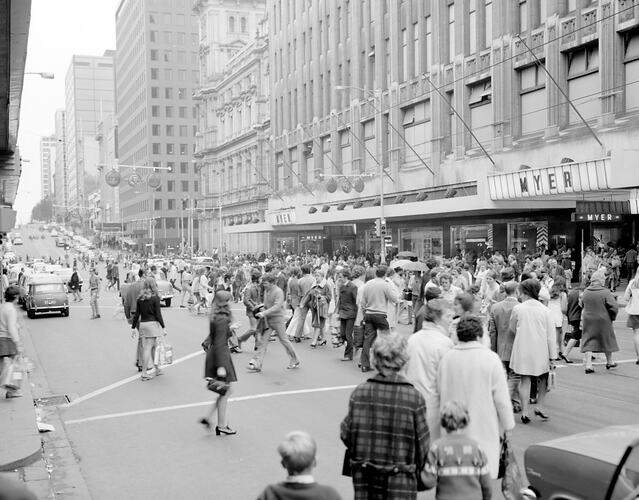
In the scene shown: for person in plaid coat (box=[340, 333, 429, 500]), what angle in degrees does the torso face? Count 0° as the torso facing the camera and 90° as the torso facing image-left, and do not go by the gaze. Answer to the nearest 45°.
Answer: approximately 180°

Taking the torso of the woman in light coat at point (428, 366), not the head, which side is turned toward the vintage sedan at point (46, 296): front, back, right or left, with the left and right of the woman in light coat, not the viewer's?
left

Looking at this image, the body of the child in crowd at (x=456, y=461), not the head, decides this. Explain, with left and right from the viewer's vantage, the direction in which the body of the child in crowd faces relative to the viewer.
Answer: facing away from the viewer

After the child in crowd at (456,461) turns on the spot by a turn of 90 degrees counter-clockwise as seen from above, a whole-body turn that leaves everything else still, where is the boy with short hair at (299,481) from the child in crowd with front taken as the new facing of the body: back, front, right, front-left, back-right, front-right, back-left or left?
front-left

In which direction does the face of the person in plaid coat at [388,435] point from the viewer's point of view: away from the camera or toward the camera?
away from the camera

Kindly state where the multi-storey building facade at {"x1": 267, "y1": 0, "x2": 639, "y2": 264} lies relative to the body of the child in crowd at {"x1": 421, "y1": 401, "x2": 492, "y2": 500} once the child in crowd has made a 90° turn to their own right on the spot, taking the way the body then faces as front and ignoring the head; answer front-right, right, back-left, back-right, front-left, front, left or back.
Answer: left

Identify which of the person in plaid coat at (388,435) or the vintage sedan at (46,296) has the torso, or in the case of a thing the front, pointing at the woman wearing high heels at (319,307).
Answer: the person in plaid coat

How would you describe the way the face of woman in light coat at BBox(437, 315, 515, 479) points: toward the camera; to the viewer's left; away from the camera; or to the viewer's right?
away from the camera

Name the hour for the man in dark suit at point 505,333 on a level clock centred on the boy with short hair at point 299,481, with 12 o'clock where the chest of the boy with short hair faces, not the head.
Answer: The man in dark suit is roughly at 1 o'clock from the boy with short hair.

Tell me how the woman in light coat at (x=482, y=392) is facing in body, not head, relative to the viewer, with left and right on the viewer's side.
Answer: facing away from the viewer
